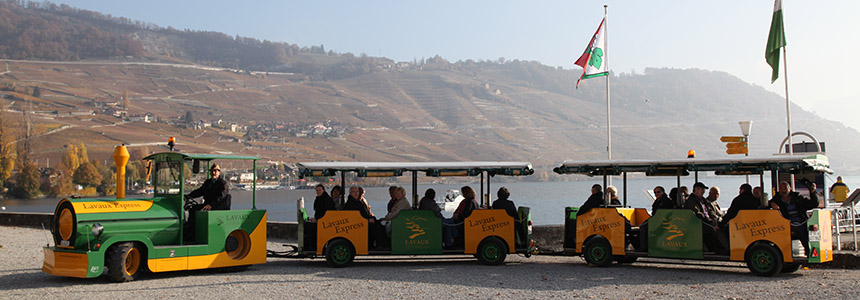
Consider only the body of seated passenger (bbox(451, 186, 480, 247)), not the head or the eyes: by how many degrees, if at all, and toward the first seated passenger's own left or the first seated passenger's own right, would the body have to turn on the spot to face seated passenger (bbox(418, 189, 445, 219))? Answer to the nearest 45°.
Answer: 0° — they already face them

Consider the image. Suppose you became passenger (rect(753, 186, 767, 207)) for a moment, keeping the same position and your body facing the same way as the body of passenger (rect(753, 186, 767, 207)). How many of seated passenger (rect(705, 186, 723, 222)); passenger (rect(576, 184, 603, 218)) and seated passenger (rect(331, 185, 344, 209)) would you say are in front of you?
3

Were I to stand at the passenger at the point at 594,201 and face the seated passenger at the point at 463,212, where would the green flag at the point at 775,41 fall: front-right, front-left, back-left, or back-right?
back-right

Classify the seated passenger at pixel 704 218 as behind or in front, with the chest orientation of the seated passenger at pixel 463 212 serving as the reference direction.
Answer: behind

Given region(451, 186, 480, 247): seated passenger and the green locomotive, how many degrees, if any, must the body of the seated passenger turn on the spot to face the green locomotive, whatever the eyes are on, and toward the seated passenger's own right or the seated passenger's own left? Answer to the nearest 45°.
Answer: approximately 45° to the seated passenger's own left

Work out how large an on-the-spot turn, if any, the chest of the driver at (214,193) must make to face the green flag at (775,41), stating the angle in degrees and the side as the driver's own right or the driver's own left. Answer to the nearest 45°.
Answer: approximately 135° to the driver's own left

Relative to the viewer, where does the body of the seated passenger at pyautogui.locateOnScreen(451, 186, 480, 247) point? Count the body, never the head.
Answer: to the viewer's left

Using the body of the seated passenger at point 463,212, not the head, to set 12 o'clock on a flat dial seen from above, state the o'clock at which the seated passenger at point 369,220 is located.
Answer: the seated passenger at point 369,220 is roughly at 12 o'clock from the seated passenger at point 463,212.

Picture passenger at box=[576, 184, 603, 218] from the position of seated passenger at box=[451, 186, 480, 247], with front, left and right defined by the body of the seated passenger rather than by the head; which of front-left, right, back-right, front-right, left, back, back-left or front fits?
back

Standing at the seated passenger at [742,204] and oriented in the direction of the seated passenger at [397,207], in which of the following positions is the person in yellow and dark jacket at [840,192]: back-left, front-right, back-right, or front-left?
back-right

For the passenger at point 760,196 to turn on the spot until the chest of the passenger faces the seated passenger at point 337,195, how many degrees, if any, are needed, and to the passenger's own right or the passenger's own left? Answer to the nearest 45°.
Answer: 0° — they already face them

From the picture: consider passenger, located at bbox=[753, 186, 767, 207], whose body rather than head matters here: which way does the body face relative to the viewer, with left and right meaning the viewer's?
facing to the left of the viewer

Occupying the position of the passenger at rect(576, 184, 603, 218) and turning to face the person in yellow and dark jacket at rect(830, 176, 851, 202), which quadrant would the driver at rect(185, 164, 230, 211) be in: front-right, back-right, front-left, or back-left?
back-left

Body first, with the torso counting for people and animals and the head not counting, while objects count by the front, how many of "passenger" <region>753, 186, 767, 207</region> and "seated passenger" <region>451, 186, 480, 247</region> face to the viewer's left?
2
